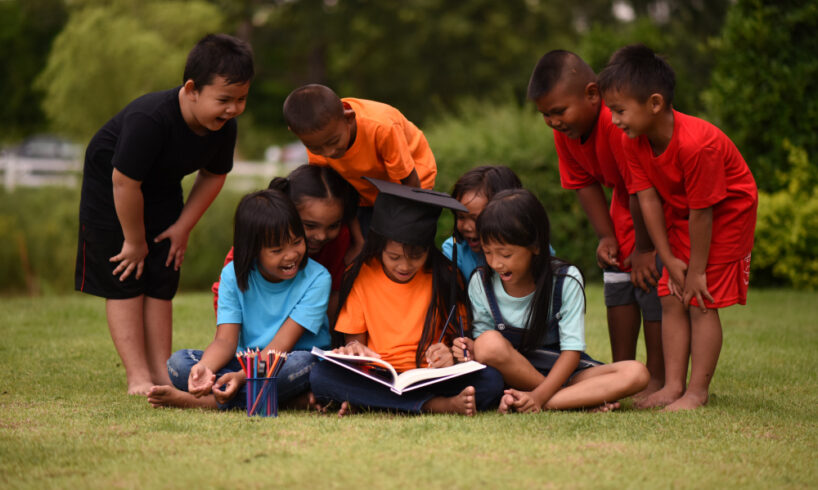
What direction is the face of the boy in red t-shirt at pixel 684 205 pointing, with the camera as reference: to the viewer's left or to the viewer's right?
to the viewer's left

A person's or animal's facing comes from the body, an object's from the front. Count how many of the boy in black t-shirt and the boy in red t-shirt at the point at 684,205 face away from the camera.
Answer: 0

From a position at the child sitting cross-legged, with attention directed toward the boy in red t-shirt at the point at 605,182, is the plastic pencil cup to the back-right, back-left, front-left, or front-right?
back-left

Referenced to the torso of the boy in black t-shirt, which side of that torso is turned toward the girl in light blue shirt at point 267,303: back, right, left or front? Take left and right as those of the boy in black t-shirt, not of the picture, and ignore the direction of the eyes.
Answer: front

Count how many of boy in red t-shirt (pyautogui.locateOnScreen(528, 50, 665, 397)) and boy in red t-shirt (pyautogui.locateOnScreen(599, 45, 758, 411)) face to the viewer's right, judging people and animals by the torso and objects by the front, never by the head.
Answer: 0

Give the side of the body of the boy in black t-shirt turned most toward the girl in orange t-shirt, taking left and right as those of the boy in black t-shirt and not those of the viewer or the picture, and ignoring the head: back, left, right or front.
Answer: front

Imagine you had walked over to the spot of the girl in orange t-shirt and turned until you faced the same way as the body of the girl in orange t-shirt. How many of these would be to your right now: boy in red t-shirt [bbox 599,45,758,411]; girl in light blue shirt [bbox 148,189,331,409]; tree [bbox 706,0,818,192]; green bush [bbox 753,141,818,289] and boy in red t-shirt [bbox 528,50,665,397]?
1

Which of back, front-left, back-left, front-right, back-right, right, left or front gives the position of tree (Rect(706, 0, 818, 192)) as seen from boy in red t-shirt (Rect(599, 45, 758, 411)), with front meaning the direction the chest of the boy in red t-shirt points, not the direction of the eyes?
back-right

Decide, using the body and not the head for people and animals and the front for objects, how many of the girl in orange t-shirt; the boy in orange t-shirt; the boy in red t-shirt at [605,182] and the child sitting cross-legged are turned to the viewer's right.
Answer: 0

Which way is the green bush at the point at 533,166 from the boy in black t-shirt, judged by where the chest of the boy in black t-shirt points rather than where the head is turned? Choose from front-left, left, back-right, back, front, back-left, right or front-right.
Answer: left

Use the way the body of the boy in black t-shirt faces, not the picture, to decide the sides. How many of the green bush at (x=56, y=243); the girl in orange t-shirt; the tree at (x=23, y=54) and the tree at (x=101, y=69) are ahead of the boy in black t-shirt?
1

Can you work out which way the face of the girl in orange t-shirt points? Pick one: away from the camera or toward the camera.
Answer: toward the camera

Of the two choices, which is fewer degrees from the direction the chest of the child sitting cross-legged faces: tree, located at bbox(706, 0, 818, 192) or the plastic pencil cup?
the plastic pencil cup

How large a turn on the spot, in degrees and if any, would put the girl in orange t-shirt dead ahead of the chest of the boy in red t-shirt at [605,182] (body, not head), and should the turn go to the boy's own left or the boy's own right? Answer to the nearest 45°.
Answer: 0° — they already face them
